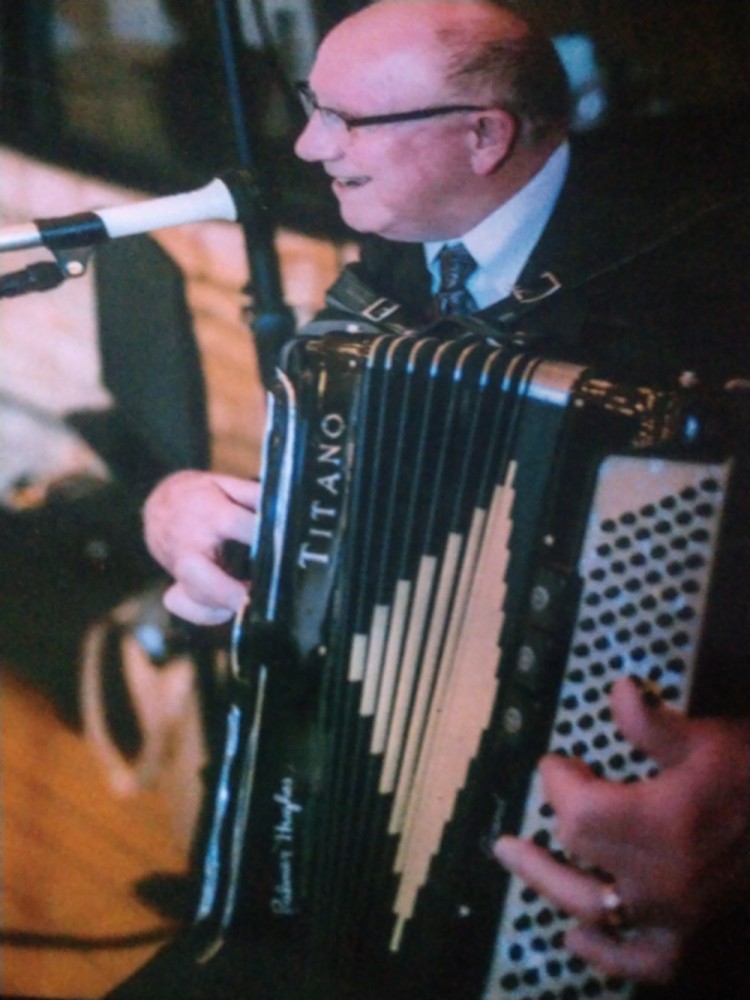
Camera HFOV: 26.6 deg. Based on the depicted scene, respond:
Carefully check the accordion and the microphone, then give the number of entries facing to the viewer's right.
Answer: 1

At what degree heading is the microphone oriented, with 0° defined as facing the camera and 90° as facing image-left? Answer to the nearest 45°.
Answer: approximately 270°

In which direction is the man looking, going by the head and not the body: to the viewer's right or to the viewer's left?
to the viewer's left

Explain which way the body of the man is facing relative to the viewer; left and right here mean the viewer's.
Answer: facing the viewer and to the left of the viewer

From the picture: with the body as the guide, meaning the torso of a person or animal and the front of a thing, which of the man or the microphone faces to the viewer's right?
the microphone
